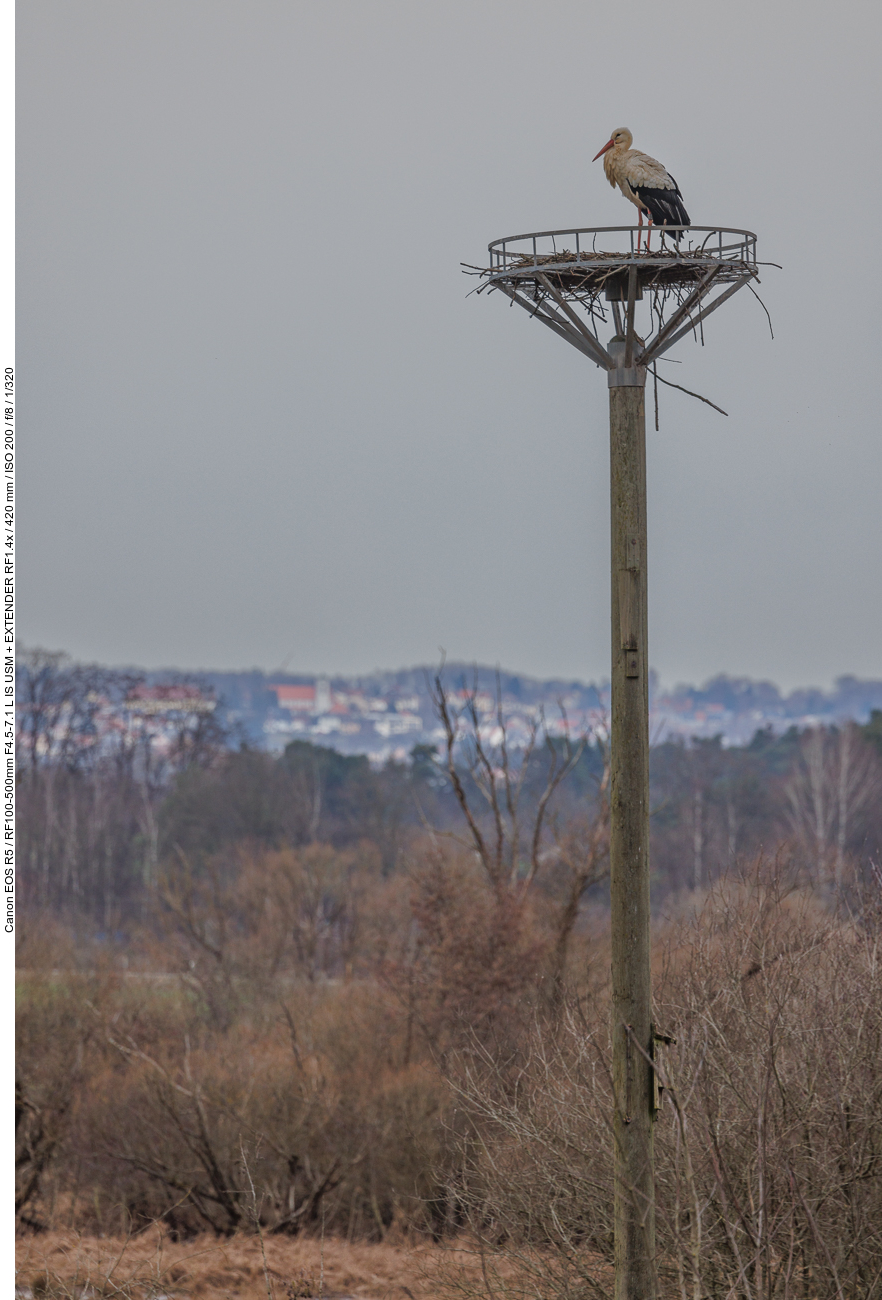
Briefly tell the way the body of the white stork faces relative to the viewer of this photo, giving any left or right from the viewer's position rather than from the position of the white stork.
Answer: facing to the left of the viewer
